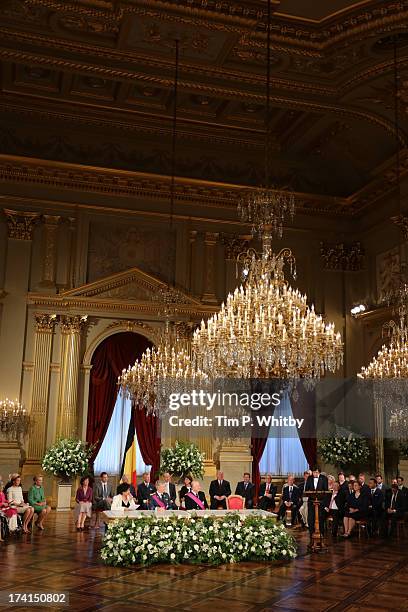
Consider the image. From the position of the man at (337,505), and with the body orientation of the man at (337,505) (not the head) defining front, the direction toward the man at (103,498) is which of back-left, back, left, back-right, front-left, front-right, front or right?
front-right

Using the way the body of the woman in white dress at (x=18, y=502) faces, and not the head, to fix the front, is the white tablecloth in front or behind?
in front

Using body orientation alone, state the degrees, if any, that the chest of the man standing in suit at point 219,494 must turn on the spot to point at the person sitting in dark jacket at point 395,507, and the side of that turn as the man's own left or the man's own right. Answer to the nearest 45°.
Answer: approximately 90° to the man's own left

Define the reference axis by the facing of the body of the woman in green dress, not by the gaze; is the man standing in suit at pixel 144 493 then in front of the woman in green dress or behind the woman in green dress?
in front

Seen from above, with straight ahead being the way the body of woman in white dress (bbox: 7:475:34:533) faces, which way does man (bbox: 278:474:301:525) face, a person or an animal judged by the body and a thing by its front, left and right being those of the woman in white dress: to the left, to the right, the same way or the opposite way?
to the right

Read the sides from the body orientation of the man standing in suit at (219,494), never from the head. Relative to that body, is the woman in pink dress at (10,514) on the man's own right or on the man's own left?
on the man's own right

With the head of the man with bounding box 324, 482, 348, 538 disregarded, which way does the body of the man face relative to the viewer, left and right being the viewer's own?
facing the viewer and to the left of the viewer

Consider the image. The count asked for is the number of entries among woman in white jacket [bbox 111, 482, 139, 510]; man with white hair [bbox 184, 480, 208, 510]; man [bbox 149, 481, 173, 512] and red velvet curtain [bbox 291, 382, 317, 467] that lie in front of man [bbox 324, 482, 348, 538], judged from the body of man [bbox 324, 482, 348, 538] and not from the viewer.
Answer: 3

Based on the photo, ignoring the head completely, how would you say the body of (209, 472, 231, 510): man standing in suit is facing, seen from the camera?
toward the camera

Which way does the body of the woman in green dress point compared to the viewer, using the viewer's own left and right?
facing the viewer and to the right of the viewer

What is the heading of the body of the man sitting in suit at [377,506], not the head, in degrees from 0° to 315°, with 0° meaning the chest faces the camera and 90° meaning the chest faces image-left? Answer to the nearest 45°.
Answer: approximately 45°

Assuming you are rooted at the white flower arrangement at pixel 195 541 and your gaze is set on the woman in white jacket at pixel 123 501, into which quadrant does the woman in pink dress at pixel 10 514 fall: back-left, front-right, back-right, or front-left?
front-left

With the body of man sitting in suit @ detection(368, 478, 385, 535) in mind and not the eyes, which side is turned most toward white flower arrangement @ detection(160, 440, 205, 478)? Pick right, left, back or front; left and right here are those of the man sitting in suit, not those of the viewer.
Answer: right

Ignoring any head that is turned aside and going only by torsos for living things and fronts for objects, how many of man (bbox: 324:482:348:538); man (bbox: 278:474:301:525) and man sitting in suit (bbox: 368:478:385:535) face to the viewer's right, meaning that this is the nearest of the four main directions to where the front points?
0

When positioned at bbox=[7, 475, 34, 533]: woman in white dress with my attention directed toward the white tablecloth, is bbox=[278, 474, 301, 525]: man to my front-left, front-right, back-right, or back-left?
front-left
